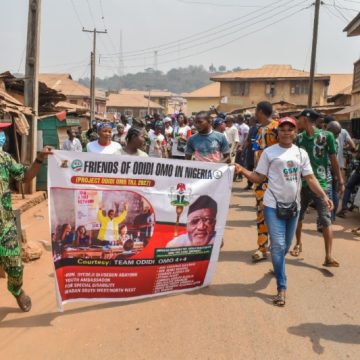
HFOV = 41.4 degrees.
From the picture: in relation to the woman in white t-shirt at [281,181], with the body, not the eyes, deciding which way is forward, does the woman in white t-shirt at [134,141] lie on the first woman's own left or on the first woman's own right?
on the first woman's own right

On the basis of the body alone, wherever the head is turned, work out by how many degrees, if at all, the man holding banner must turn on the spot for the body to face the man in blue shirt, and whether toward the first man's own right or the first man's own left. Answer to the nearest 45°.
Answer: approximately 90° to the first man's own left

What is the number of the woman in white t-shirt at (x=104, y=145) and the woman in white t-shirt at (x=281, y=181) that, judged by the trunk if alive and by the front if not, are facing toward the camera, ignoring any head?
2

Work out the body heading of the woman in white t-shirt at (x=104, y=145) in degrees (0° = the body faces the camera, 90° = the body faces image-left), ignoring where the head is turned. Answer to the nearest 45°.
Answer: approximately 0°

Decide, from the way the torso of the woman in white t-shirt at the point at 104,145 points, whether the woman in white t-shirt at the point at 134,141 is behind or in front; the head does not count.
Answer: in front

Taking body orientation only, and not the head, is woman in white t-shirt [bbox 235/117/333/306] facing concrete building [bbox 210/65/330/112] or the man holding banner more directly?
the man holding banner

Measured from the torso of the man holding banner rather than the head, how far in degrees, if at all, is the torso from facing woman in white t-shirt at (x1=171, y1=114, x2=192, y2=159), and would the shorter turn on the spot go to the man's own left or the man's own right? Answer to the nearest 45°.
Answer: approximately 90° to the man's own left

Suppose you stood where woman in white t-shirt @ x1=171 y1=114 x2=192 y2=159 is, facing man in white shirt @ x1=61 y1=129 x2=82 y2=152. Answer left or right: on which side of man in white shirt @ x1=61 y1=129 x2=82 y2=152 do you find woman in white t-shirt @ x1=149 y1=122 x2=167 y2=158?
right

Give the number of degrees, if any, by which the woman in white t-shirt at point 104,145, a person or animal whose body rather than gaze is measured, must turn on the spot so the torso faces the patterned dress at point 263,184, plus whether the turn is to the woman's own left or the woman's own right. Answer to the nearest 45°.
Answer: approximately 90° to the woman's own left

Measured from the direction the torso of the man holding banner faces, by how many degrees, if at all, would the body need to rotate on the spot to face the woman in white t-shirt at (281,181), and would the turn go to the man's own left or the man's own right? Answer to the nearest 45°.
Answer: approximately 45° to the man's own left
